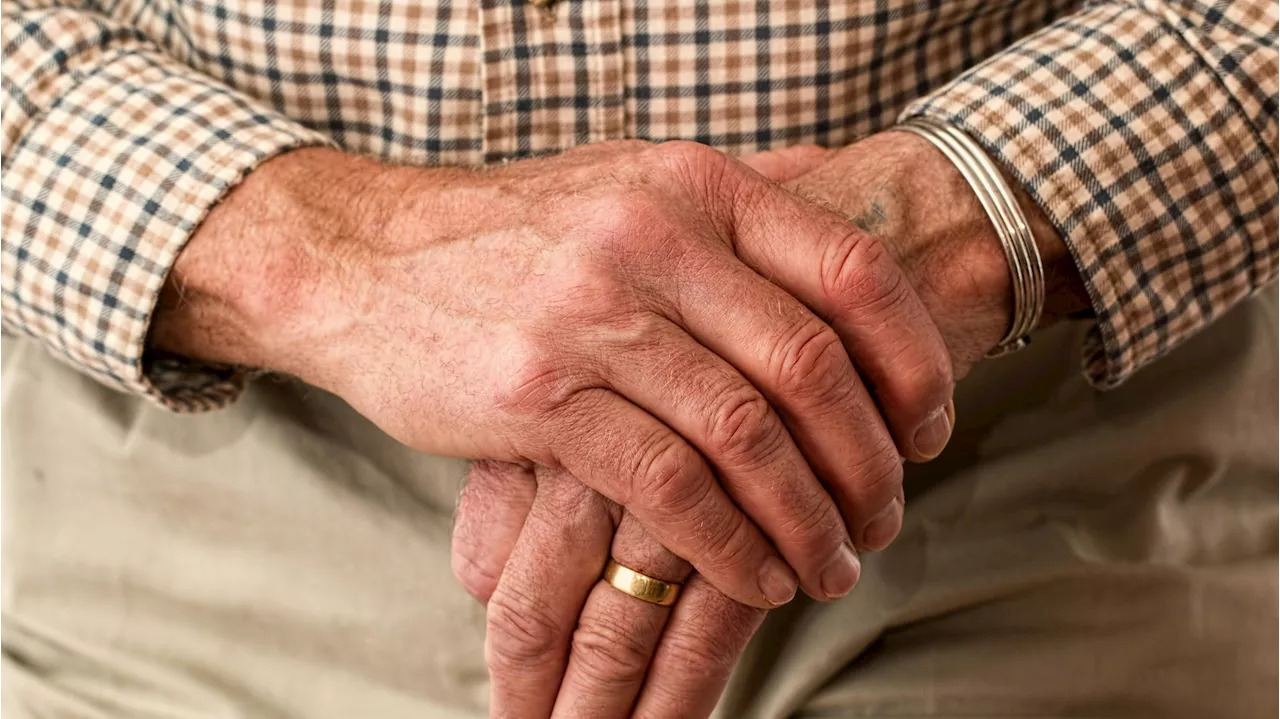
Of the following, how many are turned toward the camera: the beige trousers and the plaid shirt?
2

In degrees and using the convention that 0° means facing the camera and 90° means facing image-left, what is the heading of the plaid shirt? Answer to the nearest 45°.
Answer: approximately 0°
